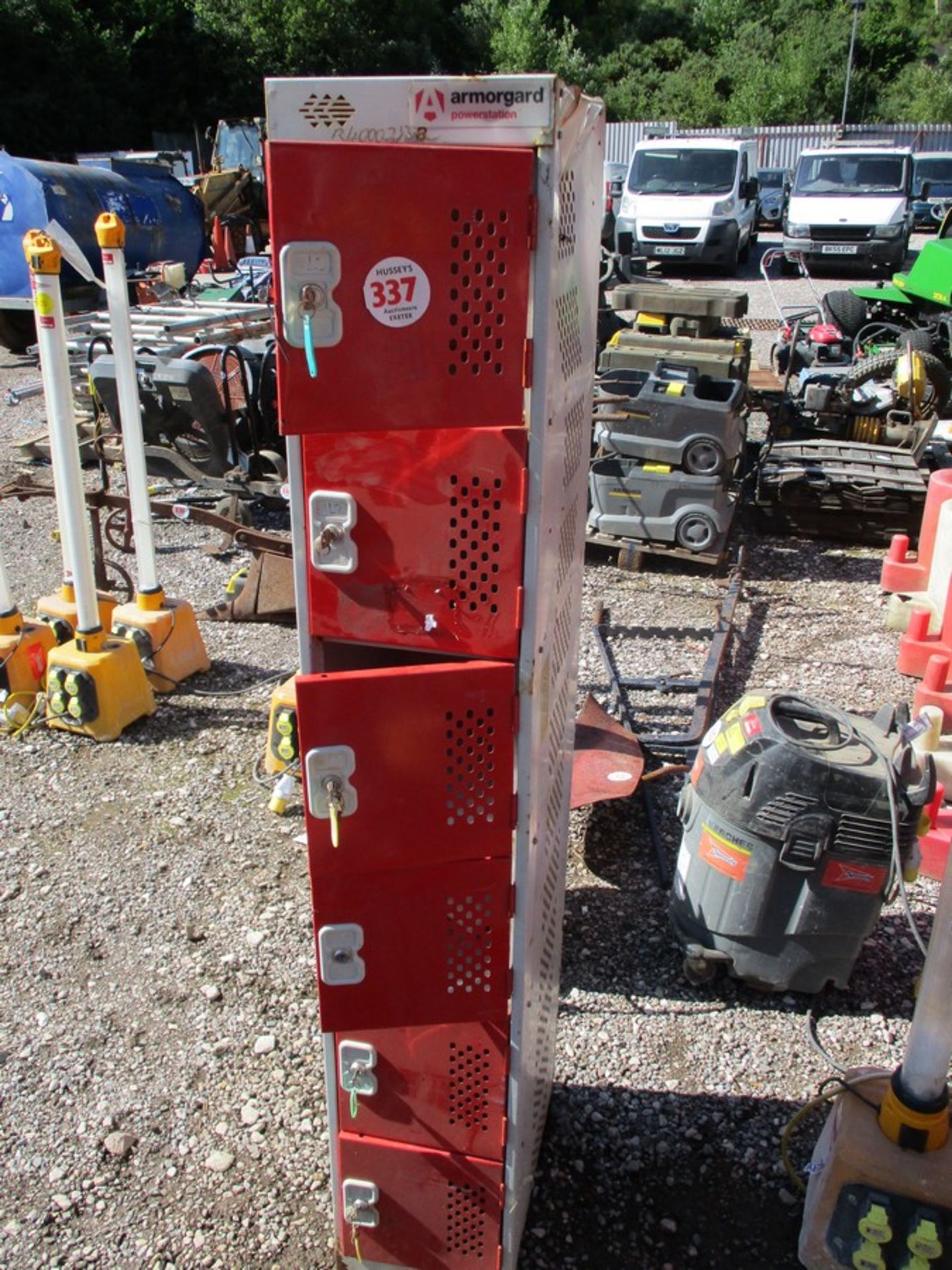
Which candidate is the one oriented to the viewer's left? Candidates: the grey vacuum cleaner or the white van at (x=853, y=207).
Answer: the grey vacuum cleaner

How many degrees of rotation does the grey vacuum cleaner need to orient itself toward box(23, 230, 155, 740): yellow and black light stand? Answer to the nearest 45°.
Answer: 0° — it already faces it

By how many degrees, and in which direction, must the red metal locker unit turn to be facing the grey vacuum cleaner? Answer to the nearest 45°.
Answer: approximately 135° to its left

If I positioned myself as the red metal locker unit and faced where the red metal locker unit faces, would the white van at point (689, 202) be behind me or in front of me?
behind

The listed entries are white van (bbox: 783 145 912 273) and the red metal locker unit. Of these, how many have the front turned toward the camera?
2

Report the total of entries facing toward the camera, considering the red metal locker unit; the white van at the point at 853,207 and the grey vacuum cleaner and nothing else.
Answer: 2

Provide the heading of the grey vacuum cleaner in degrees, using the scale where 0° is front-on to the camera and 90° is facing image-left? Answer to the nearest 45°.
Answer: approximately 90°

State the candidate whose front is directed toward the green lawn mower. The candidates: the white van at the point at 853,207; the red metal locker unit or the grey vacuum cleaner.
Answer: the white van

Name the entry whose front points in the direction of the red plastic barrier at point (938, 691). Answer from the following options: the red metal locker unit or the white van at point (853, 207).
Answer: the white van
